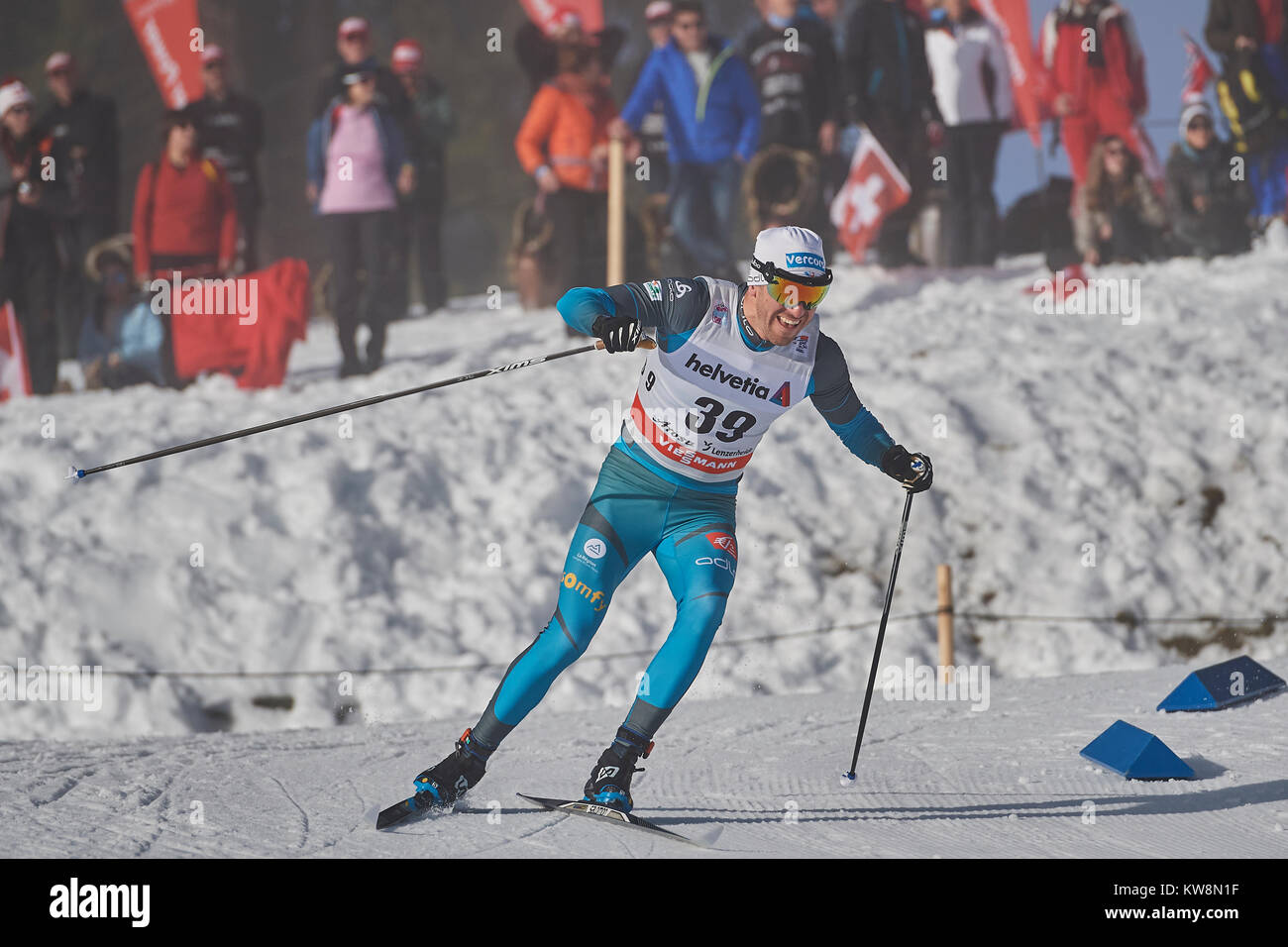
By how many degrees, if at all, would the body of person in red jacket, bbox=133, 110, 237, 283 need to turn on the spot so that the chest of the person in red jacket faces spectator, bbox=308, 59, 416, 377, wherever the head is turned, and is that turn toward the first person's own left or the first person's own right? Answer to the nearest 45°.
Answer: approximately 45° to the first person's own left

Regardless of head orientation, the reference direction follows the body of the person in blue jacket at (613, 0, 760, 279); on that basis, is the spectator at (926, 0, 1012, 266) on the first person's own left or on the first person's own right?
on the first person's own left

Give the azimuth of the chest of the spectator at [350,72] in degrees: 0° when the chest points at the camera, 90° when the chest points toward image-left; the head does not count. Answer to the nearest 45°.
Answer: approximately 0°

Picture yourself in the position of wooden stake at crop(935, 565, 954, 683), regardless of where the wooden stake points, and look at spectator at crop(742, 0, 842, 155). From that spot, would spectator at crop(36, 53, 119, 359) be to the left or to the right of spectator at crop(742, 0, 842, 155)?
left

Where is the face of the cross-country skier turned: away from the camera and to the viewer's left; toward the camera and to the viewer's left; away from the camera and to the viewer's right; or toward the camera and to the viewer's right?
toward the camera and to the viewer's right

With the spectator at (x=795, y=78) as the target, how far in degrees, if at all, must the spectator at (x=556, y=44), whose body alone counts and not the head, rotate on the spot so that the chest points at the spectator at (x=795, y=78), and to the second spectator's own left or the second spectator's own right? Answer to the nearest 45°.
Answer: approximately 90° to the second spectator's own left

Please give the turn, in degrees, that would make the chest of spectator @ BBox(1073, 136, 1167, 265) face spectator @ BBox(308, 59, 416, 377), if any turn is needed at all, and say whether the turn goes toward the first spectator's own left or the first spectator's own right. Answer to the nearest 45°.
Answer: approximately 45° to the first spectator's own right
